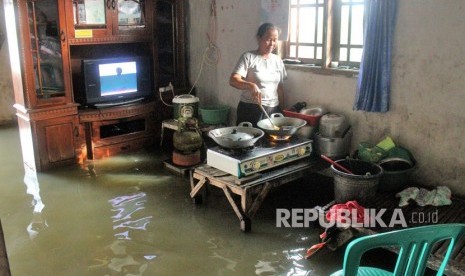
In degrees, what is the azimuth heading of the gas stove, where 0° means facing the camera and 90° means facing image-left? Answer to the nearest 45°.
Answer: approximately 315°

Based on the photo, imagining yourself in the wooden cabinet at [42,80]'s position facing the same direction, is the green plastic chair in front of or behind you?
in front

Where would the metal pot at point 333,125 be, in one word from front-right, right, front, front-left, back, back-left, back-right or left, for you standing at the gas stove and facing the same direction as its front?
left
